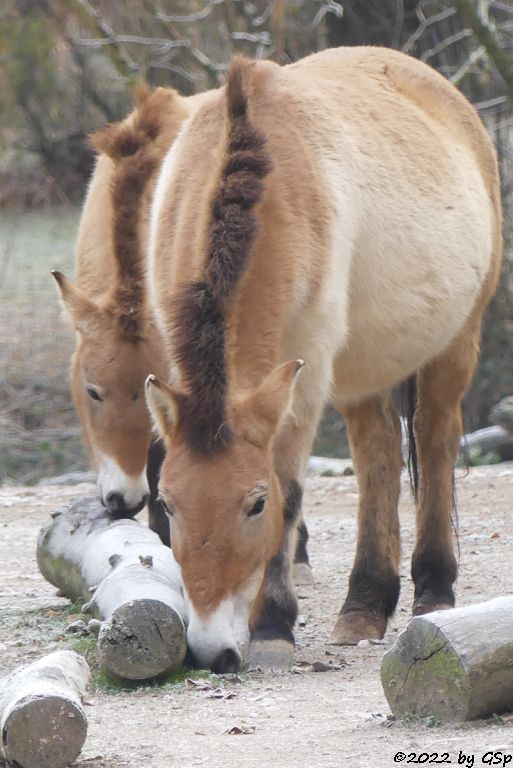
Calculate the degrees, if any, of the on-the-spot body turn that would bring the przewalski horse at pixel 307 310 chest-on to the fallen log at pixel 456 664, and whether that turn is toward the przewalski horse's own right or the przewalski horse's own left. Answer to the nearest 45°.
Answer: approximately 45° to the przewalski horse's own left

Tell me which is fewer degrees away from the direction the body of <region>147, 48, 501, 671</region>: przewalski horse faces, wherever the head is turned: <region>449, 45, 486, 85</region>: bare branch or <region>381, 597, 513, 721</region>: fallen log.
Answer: the fallen log

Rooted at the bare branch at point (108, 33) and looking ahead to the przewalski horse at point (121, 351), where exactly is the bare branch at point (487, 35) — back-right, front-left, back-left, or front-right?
front-left

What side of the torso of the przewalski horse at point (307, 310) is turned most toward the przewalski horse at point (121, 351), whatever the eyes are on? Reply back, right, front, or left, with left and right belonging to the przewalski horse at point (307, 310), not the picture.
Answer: right

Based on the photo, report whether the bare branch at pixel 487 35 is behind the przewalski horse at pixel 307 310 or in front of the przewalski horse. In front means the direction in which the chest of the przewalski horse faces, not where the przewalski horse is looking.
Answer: behind

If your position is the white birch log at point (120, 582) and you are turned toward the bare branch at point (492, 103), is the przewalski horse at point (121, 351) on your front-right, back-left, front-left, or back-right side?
front-left

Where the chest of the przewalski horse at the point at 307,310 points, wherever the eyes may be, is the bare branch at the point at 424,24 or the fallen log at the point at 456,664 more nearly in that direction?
the fallen log

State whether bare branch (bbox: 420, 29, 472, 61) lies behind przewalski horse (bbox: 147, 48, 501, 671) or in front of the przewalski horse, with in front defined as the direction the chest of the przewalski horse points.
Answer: behind

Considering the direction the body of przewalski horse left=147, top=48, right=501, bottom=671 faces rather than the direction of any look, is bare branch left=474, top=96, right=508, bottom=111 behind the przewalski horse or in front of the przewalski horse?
behind

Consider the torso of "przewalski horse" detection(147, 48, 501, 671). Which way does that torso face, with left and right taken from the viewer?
facing the viewer and to the left of the viewer

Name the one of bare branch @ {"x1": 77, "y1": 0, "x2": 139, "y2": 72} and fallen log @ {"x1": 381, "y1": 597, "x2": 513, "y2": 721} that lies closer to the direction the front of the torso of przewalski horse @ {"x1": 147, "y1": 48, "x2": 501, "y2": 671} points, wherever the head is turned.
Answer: the fallen log

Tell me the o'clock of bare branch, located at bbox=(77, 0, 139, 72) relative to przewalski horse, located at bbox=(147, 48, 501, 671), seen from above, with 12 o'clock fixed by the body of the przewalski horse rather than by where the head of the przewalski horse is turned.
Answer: The bare branch is roughly at 4 o'clock from the przewalski horse.

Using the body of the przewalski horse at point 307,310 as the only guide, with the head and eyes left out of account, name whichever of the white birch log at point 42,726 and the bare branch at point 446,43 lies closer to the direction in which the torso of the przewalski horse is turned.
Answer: the white birch log
